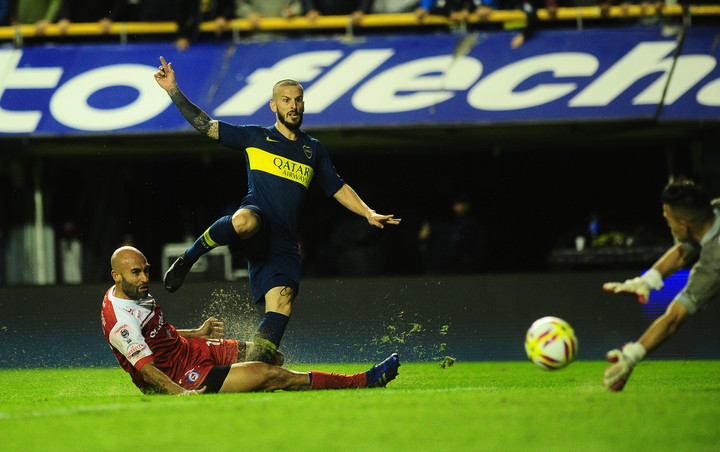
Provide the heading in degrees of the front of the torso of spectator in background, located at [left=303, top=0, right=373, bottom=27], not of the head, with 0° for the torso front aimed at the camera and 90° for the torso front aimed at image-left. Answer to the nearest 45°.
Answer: approximately 0°

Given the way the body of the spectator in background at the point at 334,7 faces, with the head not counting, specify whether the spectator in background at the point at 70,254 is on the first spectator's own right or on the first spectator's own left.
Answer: on the first spectator's own right

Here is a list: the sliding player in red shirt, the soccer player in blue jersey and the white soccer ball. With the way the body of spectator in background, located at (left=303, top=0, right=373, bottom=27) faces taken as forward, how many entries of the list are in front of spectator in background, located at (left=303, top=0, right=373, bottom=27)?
3

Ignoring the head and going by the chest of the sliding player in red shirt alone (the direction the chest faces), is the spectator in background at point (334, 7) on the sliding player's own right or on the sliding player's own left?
on the sliding player's own left

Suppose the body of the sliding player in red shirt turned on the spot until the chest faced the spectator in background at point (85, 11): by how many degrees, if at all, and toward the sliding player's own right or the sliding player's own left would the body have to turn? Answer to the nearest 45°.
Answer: approximately 90° to the sliding player's own left

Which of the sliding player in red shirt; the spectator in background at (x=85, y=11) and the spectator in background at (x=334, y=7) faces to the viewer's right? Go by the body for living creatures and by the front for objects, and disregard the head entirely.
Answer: the sliding player in red shirt

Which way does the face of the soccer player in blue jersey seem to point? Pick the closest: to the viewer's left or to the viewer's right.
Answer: to the viewer's right

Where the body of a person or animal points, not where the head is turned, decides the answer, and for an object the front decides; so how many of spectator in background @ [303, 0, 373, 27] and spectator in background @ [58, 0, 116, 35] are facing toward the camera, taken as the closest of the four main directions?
2

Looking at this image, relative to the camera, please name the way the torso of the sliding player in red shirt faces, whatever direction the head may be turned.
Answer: to the viewer's right

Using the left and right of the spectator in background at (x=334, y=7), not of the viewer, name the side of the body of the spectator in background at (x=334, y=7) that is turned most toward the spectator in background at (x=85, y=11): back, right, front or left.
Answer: right

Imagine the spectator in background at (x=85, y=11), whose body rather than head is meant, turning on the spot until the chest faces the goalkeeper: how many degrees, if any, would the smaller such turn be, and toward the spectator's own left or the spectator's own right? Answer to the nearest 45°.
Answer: approximately 45° to the spectator's own left
